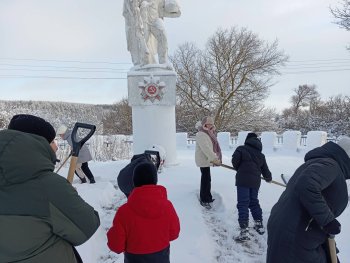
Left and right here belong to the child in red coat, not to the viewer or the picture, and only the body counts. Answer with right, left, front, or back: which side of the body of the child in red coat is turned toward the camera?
back

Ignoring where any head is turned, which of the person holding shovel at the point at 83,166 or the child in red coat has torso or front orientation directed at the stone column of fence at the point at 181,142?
the child in red coat

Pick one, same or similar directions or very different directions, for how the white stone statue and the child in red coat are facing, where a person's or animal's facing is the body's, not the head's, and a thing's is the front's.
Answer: very different directions

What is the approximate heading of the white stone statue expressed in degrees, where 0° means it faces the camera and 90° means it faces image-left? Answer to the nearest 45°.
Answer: approximately 0°

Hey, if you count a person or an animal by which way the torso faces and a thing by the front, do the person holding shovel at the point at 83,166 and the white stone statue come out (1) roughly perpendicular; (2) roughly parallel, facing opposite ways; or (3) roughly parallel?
roughly perpendicular

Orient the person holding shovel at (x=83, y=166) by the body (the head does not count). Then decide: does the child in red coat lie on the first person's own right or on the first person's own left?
on the first person's own left

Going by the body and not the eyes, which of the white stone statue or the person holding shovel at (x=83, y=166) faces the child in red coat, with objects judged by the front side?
the white stone statue

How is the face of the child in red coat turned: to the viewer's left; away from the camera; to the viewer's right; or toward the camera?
away from the camera

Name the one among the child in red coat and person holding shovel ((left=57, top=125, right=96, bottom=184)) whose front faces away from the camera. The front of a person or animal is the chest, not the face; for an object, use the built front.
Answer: the child in red coat

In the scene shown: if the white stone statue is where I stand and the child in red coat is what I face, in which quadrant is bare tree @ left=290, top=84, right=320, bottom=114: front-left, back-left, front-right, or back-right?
back-left

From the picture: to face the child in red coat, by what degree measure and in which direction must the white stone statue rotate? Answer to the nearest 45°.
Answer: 0° — it already faces them

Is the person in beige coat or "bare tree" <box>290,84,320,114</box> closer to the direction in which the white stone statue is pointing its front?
the person in beige coat
